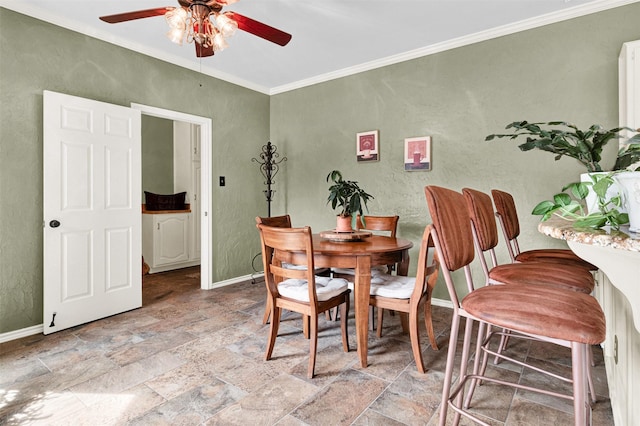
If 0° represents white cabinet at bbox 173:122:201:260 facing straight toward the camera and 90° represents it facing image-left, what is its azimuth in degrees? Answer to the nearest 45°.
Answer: approximately 315°

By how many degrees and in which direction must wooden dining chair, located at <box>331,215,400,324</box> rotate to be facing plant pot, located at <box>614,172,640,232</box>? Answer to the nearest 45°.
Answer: approximately 45° to its left

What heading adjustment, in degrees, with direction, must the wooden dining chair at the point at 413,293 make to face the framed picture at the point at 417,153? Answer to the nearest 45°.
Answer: approximately 45° to its right

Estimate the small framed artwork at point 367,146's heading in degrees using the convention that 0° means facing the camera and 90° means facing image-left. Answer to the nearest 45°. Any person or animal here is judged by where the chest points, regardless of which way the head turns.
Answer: approximately 45°

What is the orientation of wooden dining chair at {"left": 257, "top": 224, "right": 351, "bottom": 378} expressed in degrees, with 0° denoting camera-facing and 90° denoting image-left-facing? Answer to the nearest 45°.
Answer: approximately 225°

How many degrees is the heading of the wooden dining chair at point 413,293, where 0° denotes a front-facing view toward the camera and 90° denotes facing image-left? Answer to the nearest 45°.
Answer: approximately 135°

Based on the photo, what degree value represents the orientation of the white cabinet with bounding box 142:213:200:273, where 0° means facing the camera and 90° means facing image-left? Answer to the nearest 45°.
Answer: approximately 315°

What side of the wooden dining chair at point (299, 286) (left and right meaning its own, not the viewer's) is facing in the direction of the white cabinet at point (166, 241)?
left
